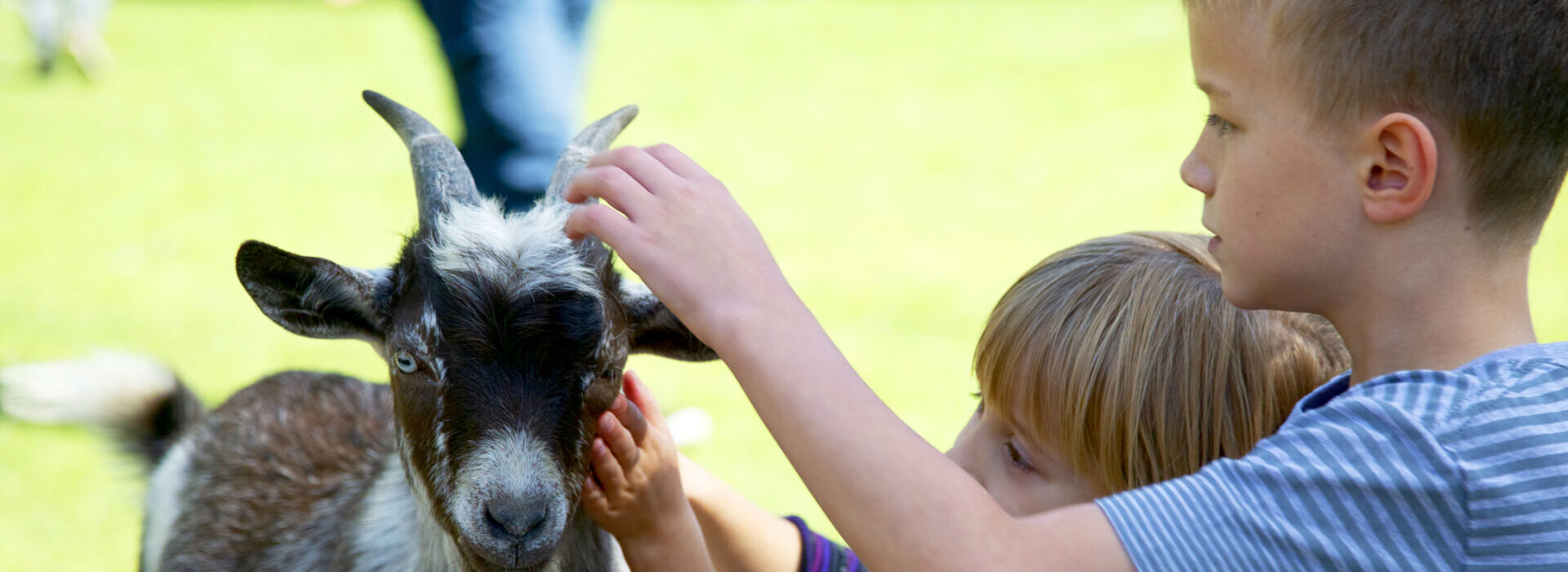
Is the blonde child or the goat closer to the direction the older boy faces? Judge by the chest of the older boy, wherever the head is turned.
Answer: the goat

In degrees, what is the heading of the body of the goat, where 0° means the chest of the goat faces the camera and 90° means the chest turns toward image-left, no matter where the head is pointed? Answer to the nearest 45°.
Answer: approximately 315°

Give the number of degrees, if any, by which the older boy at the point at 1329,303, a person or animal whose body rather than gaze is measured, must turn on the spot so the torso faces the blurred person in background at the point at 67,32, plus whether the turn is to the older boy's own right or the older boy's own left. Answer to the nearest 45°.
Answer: approximately 45° to the older boy's own right

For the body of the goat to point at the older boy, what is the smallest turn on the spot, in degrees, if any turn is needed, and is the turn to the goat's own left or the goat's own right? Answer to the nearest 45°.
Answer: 0° — it already faces them

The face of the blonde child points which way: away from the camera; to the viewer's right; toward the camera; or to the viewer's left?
to the viewer's left

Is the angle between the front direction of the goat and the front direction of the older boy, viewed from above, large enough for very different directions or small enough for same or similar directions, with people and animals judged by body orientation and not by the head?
very different directions

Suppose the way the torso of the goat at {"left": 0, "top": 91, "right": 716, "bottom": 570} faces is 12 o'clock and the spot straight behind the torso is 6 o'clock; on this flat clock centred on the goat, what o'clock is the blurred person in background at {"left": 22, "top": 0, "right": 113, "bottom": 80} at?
The blurred person in background is roughly at 7 o'clock from the goat.

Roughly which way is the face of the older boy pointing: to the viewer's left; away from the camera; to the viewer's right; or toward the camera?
to the viewer's left

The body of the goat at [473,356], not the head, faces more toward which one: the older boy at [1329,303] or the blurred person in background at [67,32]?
the older boy

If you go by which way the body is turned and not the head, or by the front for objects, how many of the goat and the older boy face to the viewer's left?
1

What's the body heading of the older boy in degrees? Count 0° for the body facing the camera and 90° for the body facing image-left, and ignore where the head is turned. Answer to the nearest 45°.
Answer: approximately 90°

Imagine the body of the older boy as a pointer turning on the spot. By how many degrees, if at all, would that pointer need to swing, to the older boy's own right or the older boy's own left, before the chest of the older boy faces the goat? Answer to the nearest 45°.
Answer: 0° — they already face it
